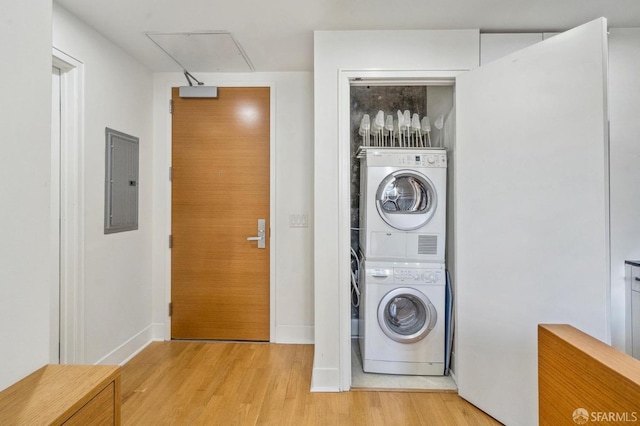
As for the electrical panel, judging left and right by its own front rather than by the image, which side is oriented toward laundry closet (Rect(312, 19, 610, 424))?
front

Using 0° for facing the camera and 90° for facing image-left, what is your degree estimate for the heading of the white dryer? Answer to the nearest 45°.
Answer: approximately 0°

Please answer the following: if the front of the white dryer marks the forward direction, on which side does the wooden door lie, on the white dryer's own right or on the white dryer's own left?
on the white dryer's own right

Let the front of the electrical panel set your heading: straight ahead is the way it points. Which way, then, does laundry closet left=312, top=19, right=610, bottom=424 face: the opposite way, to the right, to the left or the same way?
to the right

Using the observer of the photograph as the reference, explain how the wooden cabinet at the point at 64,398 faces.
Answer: facing the viewer and to the right of the viewer

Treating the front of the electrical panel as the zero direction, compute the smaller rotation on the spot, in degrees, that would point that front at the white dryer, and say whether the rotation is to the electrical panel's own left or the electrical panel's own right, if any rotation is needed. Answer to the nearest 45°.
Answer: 0° — it already faces it

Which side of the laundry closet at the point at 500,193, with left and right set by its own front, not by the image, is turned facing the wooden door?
right

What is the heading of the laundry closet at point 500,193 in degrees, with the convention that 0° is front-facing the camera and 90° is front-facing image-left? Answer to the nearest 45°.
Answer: approximately 0°

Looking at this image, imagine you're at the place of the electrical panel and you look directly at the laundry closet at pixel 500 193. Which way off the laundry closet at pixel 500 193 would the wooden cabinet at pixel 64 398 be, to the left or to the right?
right

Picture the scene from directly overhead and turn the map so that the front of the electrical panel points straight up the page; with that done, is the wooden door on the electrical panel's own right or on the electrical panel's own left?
on the electrical panel's own left

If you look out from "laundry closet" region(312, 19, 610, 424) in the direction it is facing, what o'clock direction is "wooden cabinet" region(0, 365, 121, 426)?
The wooden cabinet is roughly at 1 o'clock from the laundry closet.
